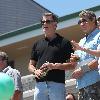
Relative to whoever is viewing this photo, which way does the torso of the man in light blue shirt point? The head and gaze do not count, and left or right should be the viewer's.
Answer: facing the viewer and to the left of the viewer

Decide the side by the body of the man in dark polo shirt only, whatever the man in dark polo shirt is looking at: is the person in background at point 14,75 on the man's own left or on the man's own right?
on the man's own right

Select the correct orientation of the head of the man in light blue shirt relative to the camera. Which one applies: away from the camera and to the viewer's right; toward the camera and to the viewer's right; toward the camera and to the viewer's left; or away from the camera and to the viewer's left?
toward the camera and to the viewer's left

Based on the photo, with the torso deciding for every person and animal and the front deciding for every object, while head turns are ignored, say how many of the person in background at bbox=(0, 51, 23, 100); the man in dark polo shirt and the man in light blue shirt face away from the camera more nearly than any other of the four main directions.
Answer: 0

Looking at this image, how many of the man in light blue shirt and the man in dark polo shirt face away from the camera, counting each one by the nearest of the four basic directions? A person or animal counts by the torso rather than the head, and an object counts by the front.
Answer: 0

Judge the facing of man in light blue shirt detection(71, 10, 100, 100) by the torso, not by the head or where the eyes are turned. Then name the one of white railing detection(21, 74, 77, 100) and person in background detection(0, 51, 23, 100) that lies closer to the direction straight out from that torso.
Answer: the person in background

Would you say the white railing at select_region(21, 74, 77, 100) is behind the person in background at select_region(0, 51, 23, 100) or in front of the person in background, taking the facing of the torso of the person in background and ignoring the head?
behind
